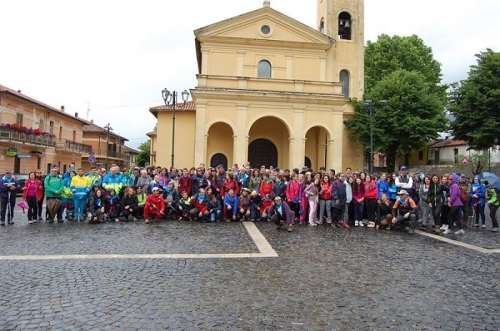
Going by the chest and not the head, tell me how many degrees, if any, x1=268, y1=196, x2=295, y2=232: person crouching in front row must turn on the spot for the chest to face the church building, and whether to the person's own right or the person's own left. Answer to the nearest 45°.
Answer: approximately 180°

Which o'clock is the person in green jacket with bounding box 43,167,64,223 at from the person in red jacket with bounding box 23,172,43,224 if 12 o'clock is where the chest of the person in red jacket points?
The person in green jacket is roughly at 10 o'clock from the person in red jacket.

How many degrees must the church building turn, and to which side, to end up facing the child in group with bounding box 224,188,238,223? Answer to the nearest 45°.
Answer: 0° — it already faces them

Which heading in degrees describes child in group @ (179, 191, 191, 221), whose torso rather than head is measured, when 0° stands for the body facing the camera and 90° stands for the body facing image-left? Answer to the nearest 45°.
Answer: approximately 0°

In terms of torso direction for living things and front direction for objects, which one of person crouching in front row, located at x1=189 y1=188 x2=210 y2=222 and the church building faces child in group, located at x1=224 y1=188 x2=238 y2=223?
the church building

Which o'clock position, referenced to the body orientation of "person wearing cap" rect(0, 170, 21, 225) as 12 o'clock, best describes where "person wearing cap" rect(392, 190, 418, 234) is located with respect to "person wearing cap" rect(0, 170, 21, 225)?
"person wearing cap" rect(392, 190, 418, 234) is roughly at 10 o'clock from "person wearing cap" rect(0, 170, 21, 225).

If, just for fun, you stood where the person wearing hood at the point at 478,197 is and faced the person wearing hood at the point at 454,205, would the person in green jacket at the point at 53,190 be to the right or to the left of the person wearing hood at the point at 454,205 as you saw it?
right

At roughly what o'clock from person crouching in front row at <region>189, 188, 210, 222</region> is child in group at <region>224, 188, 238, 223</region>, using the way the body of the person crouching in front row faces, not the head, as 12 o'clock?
The child in group is roughly at 9 o'clock from the person crouching in front row.

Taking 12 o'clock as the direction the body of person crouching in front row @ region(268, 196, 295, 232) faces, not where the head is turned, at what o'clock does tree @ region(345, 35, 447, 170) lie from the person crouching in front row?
The tree is roughly at 7 o'clock from the person crouching in front row.
